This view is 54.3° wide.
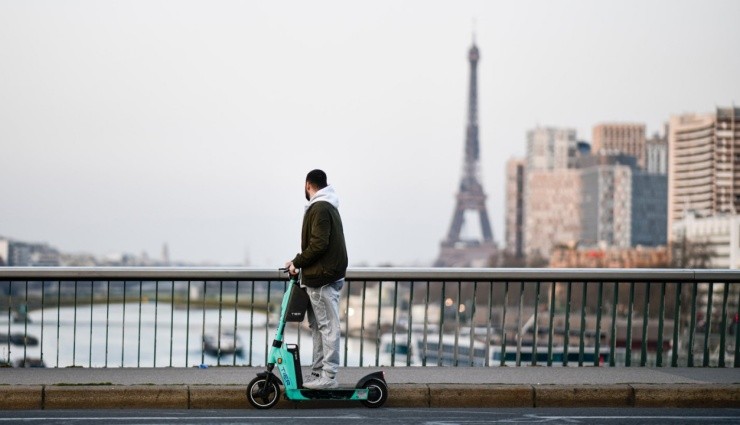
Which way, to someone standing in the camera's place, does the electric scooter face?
facing to the left of the viewer

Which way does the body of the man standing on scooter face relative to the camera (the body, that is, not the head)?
to the viewer's left
